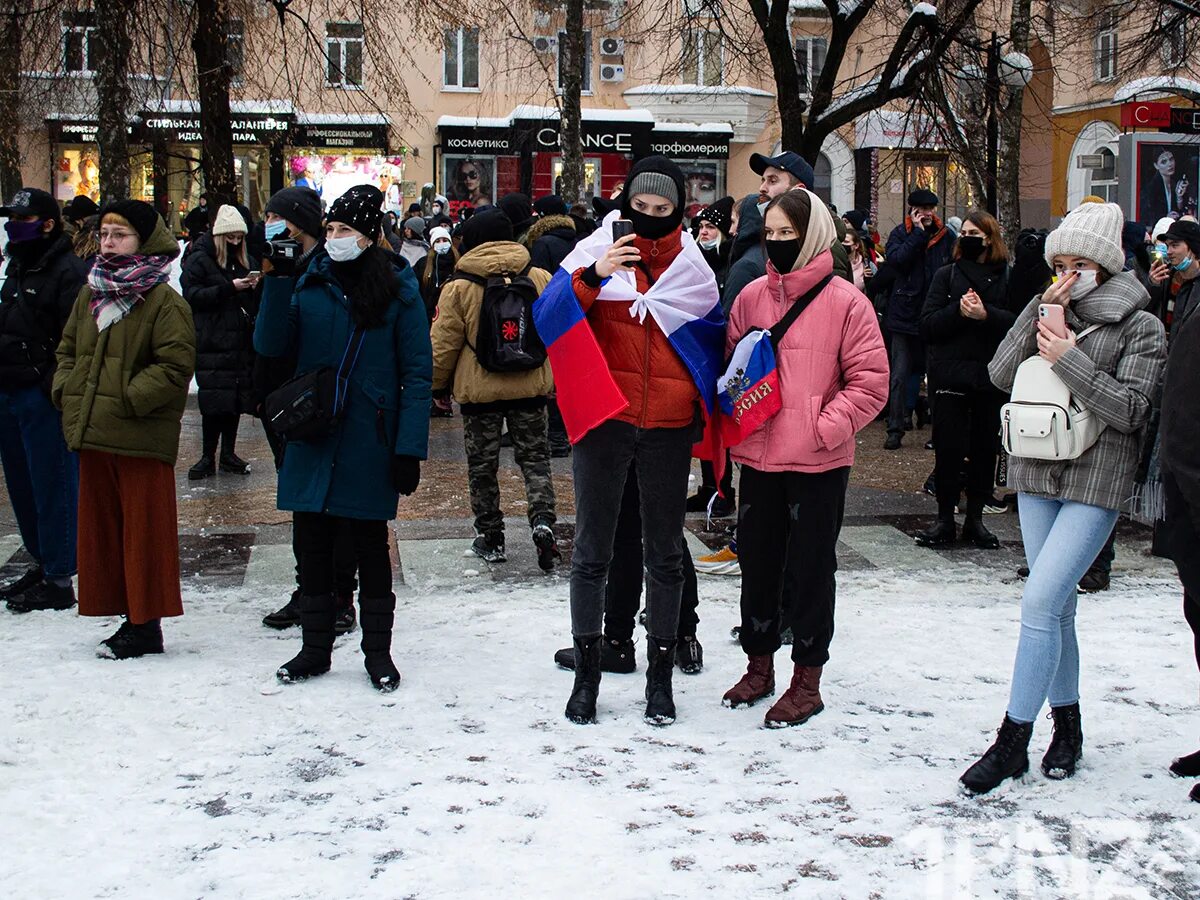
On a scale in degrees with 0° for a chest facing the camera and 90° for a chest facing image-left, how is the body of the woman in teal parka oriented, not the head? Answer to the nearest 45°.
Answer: approximately 45°

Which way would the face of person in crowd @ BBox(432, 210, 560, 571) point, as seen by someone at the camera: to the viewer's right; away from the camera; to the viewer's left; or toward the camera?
away from the camera

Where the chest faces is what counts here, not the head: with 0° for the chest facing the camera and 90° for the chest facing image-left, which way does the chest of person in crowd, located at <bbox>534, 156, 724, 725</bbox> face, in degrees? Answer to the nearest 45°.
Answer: approximately 0°

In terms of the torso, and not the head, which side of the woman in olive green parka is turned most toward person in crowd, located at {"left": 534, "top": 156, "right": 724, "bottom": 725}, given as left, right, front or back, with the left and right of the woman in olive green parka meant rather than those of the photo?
left

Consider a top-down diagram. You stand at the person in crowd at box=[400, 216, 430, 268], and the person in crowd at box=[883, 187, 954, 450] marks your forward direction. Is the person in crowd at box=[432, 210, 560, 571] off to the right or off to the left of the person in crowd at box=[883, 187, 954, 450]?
right

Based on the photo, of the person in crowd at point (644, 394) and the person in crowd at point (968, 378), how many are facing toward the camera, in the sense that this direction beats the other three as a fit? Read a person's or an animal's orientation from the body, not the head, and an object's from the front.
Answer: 2

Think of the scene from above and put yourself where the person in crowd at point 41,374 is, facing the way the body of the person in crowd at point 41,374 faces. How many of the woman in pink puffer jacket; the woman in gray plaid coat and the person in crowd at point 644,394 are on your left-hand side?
3
